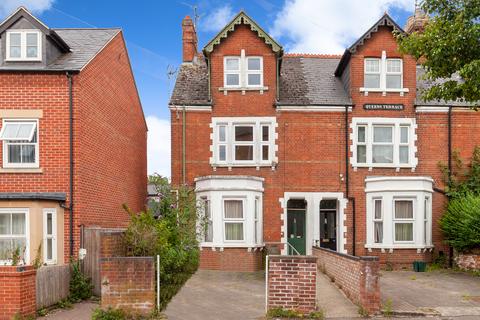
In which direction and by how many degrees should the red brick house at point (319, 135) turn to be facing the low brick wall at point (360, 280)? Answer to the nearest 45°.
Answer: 0° — it already faces it

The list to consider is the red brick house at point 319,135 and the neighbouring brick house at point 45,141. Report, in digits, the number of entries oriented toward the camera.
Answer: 2

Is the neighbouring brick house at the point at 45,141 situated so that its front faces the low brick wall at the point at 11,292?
yes

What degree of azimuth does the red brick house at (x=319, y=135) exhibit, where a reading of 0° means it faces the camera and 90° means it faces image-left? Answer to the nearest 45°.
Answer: approximately 0°

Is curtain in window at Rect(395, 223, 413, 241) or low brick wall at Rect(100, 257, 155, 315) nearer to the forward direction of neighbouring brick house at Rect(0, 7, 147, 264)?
the low brick wall

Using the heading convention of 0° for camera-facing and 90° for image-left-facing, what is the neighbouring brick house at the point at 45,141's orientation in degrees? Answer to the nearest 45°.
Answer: approximately 0°
